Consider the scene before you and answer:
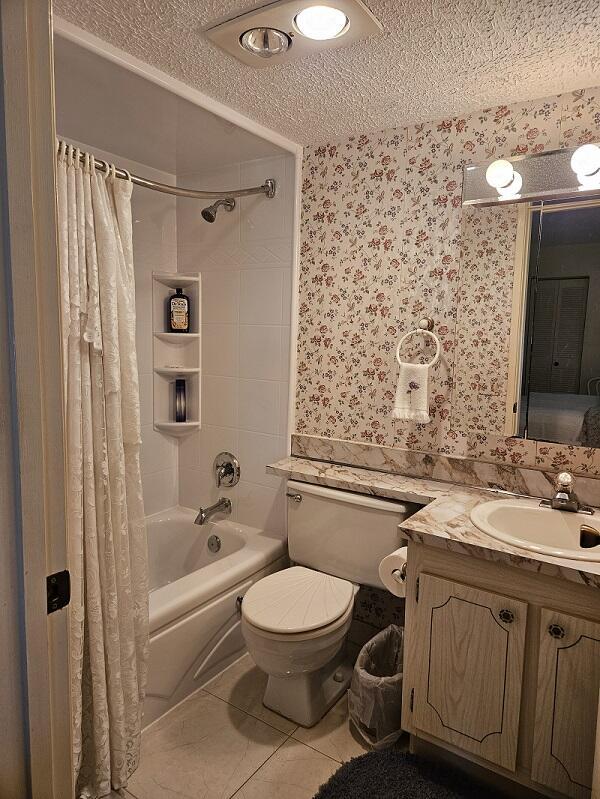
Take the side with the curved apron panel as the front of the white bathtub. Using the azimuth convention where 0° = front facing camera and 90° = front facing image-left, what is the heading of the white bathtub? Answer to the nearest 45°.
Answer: approximately 315°

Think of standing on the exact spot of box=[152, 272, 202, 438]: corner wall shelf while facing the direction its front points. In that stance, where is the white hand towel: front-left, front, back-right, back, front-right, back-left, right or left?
front-left

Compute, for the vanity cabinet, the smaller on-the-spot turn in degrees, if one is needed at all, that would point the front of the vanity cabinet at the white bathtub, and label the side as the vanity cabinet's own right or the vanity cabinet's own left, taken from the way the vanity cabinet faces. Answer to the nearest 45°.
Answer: approximately 45° to the vanity cabinet's own right

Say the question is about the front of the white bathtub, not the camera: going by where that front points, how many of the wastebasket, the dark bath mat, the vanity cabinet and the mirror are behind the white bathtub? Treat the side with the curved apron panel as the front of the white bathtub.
0

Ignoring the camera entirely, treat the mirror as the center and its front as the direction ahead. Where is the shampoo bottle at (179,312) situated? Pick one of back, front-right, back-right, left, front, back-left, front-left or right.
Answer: front-right

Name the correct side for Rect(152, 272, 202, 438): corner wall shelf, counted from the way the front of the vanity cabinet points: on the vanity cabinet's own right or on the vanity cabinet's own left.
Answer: on the vanity cabinet's own right

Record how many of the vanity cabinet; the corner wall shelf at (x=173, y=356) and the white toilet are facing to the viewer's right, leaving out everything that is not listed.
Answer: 0

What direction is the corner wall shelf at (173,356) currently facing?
toward the camera

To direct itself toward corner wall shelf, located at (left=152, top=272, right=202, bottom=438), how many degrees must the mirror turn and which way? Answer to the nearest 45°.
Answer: approximately 45° to its right

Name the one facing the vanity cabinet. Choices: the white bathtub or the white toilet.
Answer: the white bathtub

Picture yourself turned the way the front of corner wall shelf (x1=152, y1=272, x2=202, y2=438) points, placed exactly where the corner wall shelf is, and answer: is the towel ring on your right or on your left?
on your left

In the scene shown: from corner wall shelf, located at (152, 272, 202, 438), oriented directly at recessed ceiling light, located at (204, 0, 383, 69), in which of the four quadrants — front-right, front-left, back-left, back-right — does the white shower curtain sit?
front-right

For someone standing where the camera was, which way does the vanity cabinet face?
facing the viewer and to the left of the viewer

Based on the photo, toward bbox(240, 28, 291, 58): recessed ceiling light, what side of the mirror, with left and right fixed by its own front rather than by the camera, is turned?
front
